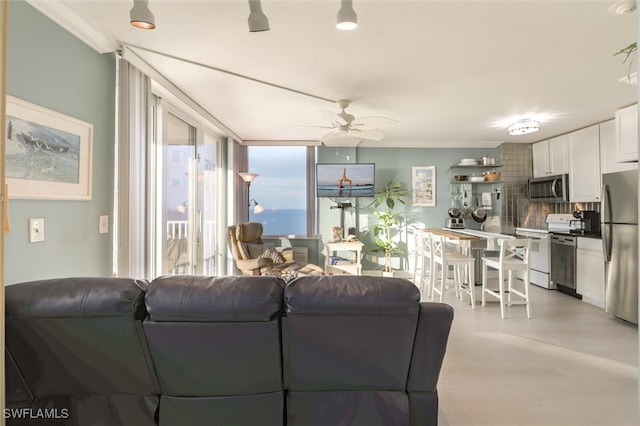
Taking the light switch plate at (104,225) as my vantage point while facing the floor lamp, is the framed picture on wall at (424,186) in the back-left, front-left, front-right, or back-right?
front-right

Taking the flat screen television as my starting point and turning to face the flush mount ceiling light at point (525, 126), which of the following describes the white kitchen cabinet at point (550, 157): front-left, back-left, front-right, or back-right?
front-left

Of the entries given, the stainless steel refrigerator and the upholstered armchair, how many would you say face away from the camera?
0

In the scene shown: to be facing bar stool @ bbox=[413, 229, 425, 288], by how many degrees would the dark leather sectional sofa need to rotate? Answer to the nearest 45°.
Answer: approximately 45° to its right

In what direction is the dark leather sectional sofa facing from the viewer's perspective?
away from the camera

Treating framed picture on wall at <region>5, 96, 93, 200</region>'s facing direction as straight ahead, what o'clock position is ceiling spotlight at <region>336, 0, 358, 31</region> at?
The ceiling spotlight is roughly at 12 o'clock from the framed picture on wall.

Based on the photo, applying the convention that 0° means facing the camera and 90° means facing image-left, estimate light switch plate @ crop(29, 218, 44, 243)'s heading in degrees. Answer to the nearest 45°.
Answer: approximately 315°

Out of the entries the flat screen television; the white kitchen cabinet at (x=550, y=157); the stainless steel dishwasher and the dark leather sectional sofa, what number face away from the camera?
1

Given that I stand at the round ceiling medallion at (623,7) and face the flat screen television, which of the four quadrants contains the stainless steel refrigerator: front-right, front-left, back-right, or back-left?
front-right

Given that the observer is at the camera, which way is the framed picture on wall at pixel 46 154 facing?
facing the viewer and to the right of the viewer

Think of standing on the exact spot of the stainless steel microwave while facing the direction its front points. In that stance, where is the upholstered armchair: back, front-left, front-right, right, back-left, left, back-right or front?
front

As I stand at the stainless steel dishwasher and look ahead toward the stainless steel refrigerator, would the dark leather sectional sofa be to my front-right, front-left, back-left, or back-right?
front-right

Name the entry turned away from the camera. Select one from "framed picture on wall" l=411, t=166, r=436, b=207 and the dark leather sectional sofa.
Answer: the dark leather sectional sofa

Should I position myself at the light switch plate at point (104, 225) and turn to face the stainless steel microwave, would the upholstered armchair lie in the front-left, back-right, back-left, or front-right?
front-left

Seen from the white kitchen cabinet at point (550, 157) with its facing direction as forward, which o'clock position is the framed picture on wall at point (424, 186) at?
The framed picture on wall is roughly at 1 o'clock from the white kitchen cabinet.

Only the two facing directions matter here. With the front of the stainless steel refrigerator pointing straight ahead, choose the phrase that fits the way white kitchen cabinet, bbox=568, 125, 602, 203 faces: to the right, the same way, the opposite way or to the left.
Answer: the same way

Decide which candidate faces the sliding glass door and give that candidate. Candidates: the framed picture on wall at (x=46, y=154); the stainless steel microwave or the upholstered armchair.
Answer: the stainless steel microwave

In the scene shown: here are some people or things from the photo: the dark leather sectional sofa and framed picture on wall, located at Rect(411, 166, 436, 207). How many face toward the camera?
1
